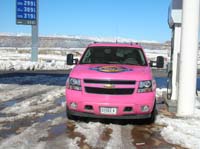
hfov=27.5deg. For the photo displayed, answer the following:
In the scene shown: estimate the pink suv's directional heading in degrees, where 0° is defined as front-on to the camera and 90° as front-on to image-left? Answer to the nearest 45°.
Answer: approximately 0°

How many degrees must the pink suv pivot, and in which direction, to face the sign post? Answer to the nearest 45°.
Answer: approximately 180°

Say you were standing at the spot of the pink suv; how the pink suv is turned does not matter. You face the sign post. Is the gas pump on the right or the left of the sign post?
right
